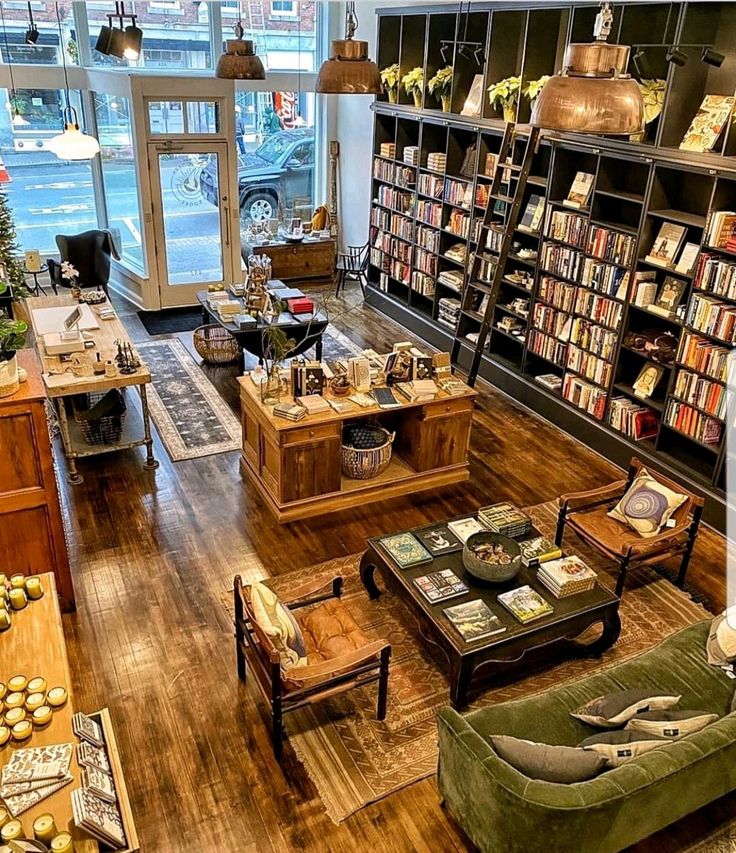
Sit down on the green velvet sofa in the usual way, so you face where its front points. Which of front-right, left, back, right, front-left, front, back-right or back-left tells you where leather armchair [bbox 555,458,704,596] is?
front-right

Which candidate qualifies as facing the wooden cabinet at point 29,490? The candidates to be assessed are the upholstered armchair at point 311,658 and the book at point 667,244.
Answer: the book

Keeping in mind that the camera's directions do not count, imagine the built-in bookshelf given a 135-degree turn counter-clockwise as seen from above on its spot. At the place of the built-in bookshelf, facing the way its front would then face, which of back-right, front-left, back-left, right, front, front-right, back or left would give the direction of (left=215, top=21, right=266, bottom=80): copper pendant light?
back

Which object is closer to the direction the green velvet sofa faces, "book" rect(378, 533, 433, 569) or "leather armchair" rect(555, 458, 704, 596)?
the book

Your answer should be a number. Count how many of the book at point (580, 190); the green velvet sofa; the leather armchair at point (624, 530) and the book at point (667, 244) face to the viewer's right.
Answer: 0

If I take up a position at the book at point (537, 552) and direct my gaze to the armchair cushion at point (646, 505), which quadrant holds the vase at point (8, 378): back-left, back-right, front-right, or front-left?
back-left

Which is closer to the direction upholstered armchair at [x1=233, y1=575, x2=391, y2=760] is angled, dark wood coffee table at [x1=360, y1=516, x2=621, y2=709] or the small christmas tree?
the dark wood coffee table

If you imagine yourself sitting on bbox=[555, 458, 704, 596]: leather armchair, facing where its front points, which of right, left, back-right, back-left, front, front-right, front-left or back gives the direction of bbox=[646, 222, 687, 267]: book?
back-right

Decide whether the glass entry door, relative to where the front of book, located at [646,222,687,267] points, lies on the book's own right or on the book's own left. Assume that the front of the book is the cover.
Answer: on the book's own right

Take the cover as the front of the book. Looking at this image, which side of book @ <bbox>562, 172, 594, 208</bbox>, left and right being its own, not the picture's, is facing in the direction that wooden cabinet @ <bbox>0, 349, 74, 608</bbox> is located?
front

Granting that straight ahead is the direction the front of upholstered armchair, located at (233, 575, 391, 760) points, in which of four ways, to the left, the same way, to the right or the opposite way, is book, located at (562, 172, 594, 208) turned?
the opposite way

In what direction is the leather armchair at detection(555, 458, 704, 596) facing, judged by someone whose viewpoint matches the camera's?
facing the viewer and to the left of the viewer

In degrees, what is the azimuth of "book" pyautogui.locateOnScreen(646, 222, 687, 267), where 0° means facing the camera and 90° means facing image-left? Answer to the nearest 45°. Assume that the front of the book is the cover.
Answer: approximately 45°

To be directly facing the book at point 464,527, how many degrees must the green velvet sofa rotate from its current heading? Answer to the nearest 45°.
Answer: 0° — it already faces it

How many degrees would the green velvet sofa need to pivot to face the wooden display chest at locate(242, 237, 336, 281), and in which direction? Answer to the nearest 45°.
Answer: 0° — it already faces it

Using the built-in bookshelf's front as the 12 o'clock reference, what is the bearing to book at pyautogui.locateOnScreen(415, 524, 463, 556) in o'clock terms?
The book is roughly at 11 o'clock from the built-in bookshelf.

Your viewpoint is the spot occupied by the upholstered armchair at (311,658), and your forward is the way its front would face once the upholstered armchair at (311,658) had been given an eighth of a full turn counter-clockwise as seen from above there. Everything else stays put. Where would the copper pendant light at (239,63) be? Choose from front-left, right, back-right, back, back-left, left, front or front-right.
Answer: front

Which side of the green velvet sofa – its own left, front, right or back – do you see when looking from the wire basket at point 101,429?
front

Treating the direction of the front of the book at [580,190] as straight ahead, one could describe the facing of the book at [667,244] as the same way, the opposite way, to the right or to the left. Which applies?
the same way
